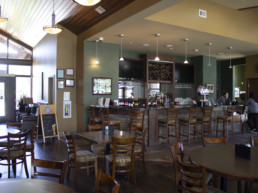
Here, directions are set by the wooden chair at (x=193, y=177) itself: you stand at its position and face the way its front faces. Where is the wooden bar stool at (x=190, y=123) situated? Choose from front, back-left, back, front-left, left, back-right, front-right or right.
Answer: front-left

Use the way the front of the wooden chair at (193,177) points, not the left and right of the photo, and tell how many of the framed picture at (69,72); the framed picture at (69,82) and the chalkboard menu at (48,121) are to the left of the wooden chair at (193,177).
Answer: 3

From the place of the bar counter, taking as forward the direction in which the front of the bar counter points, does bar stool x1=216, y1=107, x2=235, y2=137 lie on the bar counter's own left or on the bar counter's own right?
on the bar counter's own left

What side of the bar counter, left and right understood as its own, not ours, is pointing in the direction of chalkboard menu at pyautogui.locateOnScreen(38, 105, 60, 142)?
right

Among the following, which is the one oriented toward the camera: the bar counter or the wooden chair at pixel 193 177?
the bar counter

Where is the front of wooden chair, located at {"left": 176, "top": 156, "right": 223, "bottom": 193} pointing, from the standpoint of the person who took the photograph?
facing away from the viewer and to the right of the viewer

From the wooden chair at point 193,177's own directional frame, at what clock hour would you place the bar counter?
The bar counter is roughly at 10 o'clock from the wooden chair.

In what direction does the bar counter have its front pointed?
toward the camera

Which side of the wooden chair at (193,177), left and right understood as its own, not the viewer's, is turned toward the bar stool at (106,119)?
left

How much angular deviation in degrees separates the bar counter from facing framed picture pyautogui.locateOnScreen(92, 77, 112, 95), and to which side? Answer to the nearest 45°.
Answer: approximately 135° to its right
